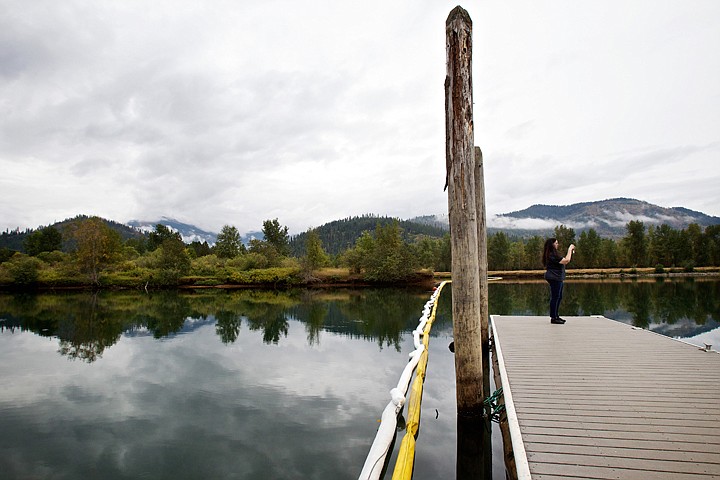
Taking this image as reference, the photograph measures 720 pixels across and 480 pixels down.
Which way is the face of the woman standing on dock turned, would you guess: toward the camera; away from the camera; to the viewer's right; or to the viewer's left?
to the viewer's right

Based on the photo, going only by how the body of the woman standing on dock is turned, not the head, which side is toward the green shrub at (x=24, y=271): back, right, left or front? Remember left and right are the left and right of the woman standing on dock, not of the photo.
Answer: back

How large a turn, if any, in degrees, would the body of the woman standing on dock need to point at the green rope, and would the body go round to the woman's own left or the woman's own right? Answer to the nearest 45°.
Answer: approximately 90° to the woman's own right

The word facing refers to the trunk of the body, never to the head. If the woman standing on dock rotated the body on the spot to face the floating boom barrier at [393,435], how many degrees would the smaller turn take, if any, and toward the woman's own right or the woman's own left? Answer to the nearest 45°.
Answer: approximately 90° to the woman's own right

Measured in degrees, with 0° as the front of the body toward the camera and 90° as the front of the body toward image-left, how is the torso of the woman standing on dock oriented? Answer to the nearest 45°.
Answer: approximately 270°

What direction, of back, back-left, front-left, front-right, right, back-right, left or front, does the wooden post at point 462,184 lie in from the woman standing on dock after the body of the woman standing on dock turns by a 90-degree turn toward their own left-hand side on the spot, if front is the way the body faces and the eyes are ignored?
back

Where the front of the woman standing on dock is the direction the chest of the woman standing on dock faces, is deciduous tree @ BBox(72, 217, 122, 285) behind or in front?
behind

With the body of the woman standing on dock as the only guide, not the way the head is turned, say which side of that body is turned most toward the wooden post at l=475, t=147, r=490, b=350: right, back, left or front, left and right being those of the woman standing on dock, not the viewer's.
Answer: back
